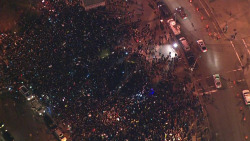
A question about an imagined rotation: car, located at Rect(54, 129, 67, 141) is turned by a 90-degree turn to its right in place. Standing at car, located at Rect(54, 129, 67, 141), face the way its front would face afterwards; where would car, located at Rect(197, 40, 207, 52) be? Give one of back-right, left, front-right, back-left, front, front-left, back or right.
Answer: back-left

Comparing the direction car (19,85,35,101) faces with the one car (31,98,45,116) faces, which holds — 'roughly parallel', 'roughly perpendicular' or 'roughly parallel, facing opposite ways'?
roughly parallel

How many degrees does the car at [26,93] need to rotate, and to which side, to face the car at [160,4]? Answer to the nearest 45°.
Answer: approximately 45° to its left

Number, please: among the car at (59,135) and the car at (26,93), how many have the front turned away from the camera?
0

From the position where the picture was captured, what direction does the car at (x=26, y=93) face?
facing the viewer and to the right of the viewer
